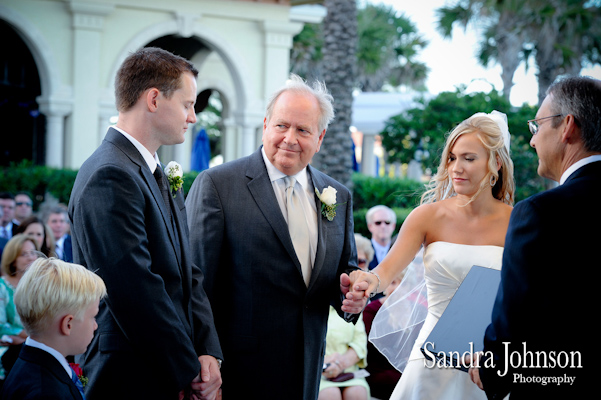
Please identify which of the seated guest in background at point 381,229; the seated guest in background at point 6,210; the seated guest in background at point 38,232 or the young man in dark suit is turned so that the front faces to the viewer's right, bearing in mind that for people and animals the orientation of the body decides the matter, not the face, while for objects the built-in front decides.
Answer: the young man in dark suit

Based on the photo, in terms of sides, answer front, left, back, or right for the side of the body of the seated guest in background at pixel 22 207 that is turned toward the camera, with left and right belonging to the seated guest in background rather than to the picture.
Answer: front

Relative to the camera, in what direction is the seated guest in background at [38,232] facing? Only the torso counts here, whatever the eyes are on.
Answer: toward the camera

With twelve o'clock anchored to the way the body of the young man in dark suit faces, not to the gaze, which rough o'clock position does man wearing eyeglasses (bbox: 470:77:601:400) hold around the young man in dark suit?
The man wearing eyeglasses is roughly at 1 o'clock from the young man in dark suit.

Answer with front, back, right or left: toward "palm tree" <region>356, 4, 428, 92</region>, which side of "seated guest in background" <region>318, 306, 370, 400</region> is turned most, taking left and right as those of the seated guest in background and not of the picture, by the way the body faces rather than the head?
back

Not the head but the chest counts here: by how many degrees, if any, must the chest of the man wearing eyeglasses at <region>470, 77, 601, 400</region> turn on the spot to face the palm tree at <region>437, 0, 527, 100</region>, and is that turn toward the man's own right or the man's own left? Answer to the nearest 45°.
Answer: approximately 45° to the man's own right

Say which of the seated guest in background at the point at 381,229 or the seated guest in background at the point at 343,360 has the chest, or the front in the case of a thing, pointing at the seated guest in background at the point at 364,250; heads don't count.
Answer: the seated guest in background at the point at 381,229

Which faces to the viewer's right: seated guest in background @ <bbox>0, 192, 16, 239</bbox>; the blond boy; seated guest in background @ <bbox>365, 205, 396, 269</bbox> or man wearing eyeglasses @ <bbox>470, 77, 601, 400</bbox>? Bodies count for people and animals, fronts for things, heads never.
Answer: the blond boy

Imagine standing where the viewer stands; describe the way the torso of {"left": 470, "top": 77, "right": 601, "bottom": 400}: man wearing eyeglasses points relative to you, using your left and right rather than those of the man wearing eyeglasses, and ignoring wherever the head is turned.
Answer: facing away from the viewer and to the left of the viewer

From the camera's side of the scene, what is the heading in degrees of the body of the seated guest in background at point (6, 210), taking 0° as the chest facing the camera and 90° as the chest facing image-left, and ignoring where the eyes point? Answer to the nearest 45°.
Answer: approximately 0°

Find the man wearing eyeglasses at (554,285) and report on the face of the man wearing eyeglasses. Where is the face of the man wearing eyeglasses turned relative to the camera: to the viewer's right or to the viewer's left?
to the viewer's left

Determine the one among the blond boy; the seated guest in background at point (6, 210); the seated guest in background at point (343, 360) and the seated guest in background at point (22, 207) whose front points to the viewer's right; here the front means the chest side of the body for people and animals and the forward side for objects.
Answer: the blond boy

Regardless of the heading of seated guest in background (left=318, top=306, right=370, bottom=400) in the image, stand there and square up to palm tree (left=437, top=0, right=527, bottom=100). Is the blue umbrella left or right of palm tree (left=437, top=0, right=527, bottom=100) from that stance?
left

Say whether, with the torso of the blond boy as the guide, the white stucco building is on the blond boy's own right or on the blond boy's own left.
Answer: on the blond boy's own left

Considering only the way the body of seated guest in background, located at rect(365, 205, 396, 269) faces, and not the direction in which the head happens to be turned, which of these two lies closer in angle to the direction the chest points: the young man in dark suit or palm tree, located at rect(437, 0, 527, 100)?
the young man in dark suit

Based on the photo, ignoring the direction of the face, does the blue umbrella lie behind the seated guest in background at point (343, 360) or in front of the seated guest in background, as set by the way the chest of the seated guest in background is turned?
behind

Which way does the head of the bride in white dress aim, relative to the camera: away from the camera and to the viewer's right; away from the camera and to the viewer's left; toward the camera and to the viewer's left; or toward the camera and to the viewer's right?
toward the camera and to the viewer's left

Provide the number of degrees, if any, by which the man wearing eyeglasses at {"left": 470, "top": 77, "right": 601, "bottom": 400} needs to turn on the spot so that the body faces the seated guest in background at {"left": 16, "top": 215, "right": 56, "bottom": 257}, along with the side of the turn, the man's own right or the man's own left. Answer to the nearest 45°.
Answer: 0° — they already face them

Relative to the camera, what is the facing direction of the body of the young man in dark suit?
to the viewer's right

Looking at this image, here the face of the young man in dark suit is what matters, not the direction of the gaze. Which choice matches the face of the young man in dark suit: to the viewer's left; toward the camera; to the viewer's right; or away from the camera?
to the viewer's right

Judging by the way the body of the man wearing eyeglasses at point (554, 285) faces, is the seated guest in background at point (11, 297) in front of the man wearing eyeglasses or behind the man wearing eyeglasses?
in front
